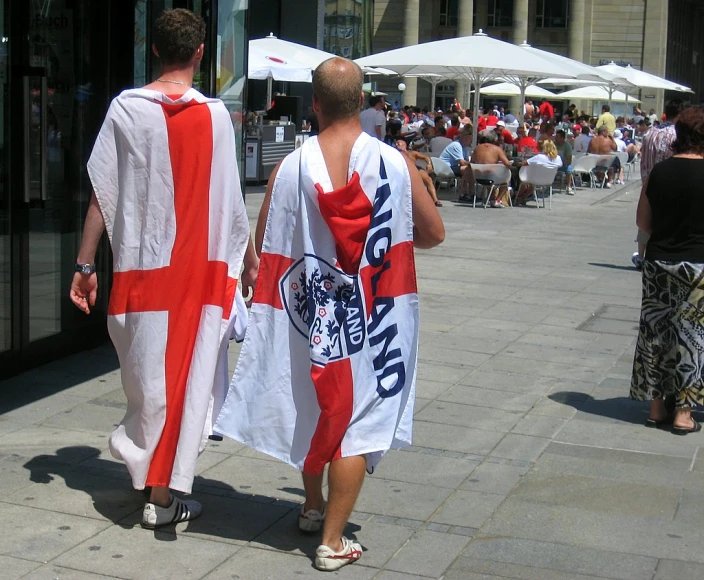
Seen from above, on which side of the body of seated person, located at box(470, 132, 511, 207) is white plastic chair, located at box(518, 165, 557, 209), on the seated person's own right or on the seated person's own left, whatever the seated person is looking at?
on the seated person's own right

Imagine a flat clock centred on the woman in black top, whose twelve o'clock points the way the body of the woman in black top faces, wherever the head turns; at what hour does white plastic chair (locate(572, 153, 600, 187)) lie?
The white plastic chair is roughly at 12 o'clock from the woman in black top.

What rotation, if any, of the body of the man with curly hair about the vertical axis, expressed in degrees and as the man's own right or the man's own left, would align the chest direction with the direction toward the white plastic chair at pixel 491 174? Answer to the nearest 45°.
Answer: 0° — they already face it

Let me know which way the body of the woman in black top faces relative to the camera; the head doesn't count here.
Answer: away from the camera

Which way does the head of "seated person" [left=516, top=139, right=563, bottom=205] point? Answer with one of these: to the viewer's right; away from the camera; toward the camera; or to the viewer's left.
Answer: away from the camera

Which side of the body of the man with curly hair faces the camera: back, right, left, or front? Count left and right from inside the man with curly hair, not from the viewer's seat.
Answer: back

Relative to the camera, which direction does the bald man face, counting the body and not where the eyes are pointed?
away from the camera

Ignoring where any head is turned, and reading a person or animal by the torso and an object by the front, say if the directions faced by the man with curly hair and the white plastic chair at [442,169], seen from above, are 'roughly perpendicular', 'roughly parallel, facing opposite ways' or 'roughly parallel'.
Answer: roughly perpendicular

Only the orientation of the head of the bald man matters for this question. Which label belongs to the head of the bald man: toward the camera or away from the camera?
away from the camera

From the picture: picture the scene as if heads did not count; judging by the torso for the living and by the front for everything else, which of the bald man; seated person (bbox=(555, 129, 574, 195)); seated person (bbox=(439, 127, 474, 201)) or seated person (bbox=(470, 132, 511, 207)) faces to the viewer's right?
seated person (bbox=(439, 127, 474, 201))
